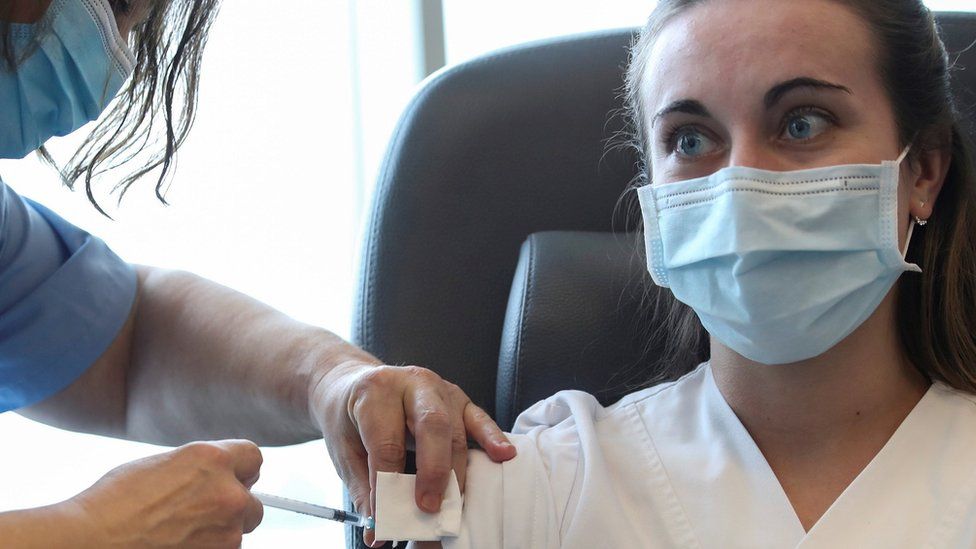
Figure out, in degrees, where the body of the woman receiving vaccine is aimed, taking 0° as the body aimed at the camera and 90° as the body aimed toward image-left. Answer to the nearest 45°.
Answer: approximately 0°

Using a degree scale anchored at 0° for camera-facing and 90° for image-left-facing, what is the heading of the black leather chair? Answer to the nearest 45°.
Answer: approximately 0°

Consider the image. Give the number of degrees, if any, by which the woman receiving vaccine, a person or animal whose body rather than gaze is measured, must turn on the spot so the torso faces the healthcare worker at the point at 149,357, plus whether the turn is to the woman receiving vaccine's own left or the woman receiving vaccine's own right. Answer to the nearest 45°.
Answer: approximately 90° to the woman receiving vaccine's own right
